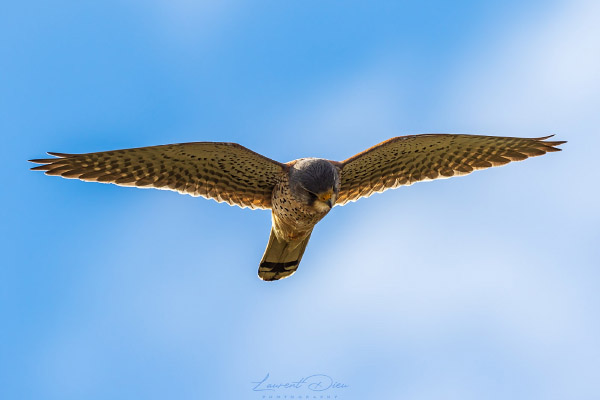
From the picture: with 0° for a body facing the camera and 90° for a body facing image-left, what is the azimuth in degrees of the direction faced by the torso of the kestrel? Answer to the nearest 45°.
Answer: approximately 0°
